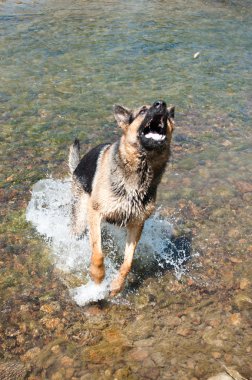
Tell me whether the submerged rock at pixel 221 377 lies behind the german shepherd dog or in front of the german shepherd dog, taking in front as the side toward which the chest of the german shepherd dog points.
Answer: in front

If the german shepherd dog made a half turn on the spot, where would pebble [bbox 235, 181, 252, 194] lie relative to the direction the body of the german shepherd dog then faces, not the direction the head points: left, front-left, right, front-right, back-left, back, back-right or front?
right

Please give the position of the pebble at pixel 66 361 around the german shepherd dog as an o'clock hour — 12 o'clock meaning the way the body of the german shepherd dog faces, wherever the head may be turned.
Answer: The pebble is roughly at 2 o'clock from the german shepherd dog.

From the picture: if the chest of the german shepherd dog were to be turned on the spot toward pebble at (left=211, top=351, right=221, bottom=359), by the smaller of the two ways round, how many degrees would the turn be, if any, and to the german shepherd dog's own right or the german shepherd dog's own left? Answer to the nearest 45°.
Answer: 0° — it already faces it

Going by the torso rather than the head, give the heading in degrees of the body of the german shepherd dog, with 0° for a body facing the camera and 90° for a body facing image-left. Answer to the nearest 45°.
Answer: approximately 315°

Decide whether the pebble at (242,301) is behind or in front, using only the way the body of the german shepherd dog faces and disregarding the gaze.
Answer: in front

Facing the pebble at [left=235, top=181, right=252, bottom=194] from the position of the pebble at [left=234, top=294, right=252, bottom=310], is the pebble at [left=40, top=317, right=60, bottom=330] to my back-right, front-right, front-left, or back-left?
back-left

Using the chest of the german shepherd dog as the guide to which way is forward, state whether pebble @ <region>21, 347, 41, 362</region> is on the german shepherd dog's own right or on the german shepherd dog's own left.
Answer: on the german shepherd dog's own right

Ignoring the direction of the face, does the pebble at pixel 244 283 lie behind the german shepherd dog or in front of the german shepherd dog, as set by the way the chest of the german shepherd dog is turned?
in front

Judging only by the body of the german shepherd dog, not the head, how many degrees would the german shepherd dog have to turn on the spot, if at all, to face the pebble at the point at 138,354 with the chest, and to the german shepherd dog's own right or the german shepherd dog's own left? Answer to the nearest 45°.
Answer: approximately 45° to the german shepherd dog's own right
